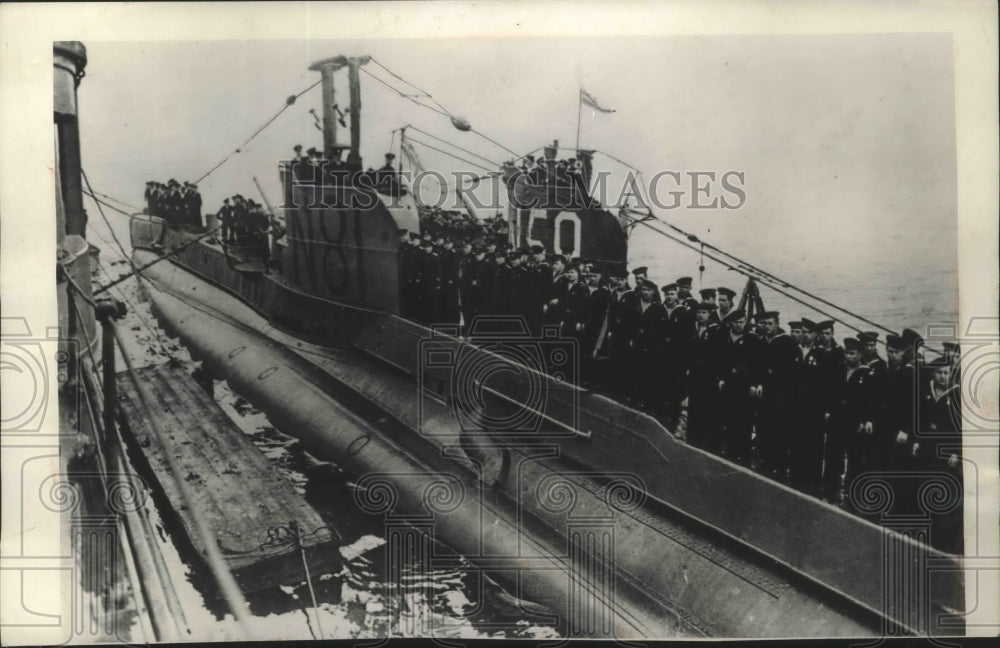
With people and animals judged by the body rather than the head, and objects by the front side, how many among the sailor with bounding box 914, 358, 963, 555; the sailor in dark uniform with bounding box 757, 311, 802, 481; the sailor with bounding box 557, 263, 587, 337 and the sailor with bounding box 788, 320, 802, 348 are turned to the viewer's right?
0

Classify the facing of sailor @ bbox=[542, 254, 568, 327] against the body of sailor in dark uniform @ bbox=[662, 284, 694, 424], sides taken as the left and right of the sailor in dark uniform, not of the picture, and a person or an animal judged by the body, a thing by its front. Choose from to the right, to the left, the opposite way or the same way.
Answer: the same way

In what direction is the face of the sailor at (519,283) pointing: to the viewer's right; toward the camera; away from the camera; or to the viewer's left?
toward the camera

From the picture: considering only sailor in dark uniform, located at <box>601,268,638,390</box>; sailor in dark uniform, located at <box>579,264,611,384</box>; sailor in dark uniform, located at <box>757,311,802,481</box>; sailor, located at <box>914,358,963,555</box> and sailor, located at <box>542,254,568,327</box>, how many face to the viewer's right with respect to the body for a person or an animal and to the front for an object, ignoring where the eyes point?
0

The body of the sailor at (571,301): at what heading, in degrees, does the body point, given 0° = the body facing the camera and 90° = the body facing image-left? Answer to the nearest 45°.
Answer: approximately 45°

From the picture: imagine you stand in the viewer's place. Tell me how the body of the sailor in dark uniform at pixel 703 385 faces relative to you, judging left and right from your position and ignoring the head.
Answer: facing the viewer and to the left of the viewer

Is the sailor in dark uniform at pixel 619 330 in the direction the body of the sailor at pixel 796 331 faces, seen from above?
no

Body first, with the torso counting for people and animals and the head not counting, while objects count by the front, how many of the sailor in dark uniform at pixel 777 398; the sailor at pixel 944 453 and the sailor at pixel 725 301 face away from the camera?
0

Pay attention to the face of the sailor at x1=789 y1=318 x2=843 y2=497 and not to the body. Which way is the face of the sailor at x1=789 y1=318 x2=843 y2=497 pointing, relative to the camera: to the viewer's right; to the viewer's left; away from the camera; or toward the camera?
toward the camera

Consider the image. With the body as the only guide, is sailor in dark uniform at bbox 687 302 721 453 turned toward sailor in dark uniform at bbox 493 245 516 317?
no

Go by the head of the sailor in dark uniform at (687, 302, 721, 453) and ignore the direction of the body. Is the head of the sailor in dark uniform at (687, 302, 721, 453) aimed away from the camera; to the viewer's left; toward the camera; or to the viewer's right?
toward the camera

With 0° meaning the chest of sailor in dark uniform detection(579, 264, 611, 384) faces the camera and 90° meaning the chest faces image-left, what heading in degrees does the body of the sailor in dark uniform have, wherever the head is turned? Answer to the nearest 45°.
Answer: approximately 45°

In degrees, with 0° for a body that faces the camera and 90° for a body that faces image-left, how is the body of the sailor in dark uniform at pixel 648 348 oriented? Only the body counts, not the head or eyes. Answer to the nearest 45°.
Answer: approximately 45°

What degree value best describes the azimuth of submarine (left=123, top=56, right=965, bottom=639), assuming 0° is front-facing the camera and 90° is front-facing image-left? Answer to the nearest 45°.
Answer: approximately 135°

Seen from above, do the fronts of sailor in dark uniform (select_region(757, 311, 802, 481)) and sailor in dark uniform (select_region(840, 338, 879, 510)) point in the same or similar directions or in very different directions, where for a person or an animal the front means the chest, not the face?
same or similar directions
